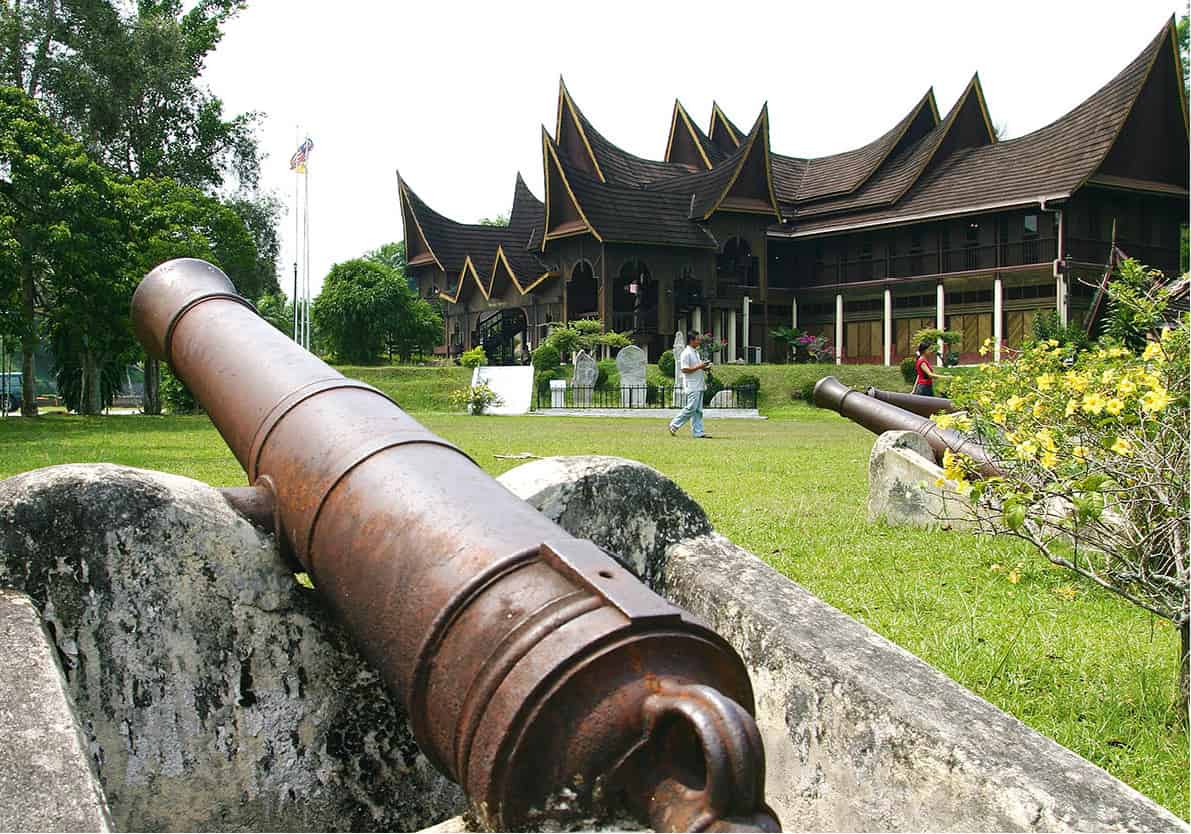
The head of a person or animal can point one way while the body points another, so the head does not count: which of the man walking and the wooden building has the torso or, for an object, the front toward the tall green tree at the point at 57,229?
the wooden building

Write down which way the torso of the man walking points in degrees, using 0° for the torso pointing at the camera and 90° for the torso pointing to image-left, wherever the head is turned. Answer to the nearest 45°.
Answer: approximately 270°

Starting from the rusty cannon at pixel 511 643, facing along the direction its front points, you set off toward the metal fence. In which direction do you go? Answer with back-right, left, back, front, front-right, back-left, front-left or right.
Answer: front-right

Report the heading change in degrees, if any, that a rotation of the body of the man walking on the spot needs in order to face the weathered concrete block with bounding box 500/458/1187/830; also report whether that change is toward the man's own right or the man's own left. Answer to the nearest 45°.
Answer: approximately 90° to the man's own right

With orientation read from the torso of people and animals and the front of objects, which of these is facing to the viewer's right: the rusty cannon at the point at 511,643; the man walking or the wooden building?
the man walking

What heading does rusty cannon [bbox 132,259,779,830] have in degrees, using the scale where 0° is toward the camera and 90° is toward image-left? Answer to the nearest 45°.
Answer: approximately 135°

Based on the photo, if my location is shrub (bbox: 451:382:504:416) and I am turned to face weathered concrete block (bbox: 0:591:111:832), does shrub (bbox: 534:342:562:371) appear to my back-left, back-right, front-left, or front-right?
back-left

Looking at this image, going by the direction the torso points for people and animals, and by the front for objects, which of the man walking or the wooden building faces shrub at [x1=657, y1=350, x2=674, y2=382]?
the wooden building

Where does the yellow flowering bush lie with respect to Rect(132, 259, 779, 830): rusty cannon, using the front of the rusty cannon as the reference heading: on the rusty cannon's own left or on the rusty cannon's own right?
on the rusty cannon's own right

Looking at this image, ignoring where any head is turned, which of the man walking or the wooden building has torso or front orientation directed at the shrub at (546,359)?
the wooden building

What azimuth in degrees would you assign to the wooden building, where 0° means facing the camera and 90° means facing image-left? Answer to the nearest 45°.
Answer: approximately 45°
